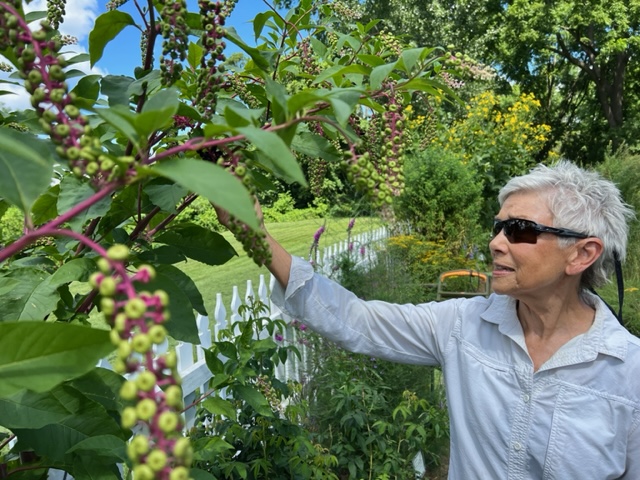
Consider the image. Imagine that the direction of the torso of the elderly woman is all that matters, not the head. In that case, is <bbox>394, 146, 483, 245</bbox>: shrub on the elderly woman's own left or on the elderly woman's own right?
on the elderly woman's own right

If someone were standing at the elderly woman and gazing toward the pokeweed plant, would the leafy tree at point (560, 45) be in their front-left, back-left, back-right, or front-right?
back-right

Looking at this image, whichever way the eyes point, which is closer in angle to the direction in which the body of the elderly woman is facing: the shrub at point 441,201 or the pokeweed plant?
the pokeweed plant

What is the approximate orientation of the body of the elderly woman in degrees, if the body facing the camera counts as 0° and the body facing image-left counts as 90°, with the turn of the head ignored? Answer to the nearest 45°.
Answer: approximately 45°

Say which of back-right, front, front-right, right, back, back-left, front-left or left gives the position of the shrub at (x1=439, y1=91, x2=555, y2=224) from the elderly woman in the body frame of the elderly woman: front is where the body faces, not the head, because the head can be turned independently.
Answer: back-right

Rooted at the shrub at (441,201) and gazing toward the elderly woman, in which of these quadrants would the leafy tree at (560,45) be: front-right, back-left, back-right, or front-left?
back-left
